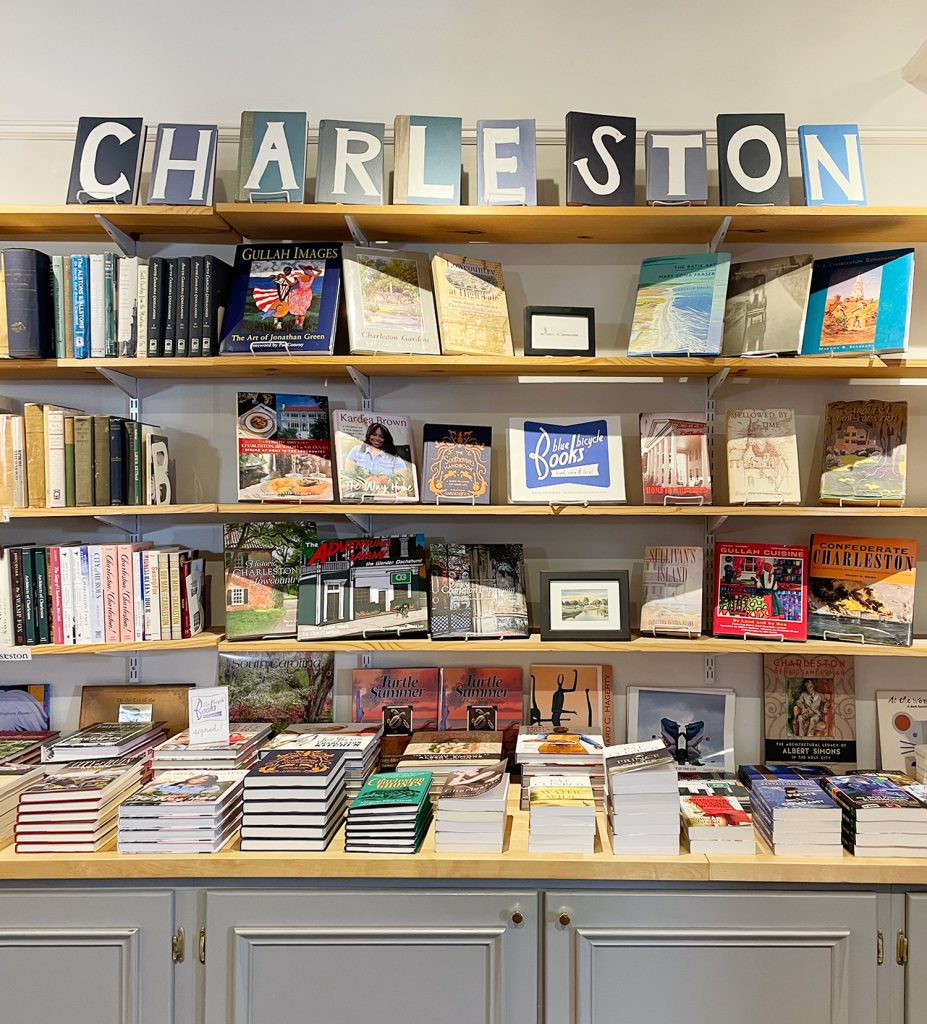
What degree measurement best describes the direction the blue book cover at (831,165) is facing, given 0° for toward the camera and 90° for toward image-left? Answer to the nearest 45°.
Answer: approximately 0°

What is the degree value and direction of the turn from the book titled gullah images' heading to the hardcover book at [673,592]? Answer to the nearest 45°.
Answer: approximately 90° to its left

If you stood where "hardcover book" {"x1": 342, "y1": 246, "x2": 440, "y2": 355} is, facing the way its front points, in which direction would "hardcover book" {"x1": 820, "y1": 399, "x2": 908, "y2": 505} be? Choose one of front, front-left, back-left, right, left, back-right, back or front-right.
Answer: left

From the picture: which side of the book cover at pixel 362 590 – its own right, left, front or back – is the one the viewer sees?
front

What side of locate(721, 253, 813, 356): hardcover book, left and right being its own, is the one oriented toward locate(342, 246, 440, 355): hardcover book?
right

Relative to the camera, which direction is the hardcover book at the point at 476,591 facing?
toward the camera

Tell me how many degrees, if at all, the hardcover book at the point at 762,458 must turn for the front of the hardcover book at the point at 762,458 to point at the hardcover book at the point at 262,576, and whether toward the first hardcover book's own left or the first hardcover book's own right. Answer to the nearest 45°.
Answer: approximately 90° to the first hardcover book's own right

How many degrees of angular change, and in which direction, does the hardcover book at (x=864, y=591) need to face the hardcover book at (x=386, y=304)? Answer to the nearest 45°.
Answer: approximately 45° to its right

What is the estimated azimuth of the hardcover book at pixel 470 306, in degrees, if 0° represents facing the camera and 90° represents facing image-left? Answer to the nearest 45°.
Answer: approximately 0°
